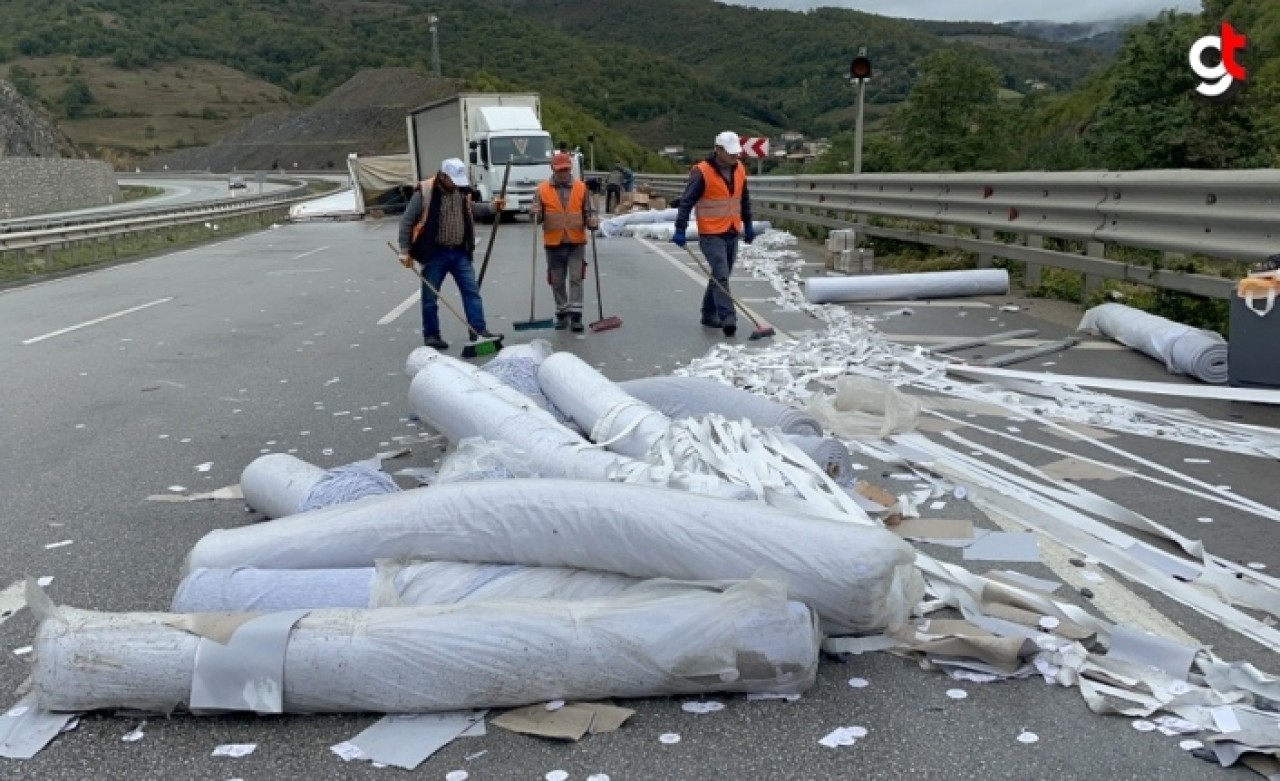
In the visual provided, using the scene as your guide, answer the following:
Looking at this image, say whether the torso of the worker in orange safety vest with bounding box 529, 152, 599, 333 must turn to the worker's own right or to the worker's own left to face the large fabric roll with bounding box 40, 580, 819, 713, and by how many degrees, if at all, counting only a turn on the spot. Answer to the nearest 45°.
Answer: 0° — they already face it

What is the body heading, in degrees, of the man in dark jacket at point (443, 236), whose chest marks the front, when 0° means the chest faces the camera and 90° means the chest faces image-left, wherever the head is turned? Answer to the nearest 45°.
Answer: approximately 315°

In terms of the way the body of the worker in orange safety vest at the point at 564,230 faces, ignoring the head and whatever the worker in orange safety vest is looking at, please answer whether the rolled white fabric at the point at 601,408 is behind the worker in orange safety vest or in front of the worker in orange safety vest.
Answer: in front

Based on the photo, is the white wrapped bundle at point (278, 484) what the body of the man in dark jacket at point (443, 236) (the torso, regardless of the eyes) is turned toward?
no

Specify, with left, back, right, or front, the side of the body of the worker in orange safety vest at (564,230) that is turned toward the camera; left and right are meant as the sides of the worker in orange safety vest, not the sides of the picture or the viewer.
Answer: front

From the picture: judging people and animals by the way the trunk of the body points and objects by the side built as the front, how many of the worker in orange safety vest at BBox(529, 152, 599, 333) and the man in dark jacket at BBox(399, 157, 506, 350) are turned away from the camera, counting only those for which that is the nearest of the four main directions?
0

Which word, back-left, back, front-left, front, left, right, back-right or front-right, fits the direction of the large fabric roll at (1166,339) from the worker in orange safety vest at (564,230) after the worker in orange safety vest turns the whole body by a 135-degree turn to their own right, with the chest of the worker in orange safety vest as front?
back

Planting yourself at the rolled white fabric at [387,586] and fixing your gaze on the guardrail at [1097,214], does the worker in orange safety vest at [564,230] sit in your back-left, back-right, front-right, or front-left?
front-left

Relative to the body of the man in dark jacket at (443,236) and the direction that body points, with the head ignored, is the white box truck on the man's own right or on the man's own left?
on the man's own left

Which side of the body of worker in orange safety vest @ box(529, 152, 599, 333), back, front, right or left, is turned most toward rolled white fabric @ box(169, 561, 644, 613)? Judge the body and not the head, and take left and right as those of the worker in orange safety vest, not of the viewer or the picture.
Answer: front

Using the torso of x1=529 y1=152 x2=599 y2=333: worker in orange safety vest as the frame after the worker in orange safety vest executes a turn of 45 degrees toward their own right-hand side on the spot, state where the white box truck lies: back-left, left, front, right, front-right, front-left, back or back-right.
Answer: back-right

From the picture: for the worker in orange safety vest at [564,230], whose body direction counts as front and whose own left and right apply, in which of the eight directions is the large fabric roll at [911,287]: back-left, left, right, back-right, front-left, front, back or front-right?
left

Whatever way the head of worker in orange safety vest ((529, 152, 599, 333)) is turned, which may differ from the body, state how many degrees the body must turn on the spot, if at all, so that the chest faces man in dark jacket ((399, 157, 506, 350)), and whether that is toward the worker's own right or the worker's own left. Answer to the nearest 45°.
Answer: approximately 45° to the worker's own right

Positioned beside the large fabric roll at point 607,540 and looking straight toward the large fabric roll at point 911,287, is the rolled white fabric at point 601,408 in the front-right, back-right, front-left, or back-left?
front-left

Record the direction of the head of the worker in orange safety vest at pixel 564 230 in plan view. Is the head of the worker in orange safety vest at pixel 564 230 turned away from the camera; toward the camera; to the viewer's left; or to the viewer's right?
toward the camera

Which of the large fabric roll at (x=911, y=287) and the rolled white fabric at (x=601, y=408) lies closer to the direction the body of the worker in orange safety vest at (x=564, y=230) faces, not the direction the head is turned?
the rolled white fabric

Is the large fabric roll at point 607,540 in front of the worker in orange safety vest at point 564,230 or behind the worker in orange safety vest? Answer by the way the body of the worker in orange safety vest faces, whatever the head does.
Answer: in front
